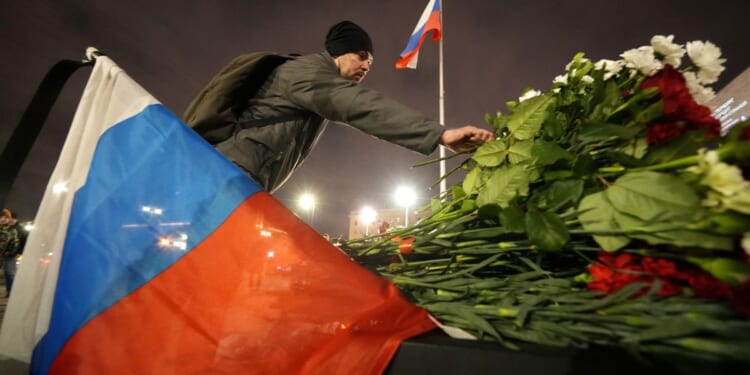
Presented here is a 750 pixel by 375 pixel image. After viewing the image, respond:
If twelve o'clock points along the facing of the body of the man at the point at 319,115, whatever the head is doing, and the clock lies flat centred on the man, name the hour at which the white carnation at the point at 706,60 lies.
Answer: The white carnation is roughly at 1 o'clock from the man.

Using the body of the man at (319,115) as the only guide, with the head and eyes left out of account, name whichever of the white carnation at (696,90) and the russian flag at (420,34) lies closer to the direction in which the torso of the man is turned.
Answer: the white carnation

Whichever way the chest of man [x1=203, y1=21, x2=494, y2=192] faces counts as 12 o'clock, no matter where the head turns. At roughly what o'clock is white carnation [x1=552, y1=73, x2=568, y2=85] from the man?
The white carnation is roughly at 1 o'clock from the man.

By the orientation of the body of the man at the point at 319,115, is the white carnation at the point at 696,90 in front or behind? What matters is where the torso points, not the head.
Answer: in front

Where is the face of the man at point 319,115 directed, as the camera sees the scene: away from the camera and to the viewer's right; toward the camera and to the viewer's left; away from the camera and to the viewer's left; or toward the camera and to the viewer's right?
toward the camera and to the viewer's right

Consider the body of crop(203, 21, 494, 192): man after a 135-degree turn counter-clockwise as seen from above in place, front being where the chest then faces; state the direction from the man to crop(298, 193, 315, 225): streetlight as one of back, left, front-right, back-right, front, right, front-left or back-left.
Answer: front-right

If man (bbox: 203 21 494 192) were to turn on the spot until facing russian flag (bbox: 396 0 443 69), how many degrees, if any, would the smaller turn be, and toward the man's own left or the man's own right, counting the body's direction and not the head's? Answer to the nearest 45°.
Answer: approximately 90° to the man's own left

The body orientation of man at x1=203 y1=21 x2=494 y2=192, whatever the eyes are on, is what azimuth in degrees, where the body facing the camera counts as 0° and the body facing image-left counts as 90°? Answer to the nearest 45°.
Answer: approximately 270°

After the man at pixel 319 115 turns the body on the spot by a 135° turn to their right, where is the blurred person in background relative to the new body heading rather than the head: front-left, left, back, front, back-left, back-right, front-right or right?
right

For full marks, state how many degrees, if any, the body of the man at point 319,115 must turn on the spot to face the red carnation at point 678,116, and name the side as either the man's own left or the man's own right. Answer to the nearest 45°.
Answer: approximately 45° to the man's own right

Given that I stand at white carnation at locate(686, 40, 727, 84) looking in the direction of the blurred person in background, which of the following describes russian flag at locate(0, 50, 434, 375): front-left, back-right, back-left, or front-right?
front-left
